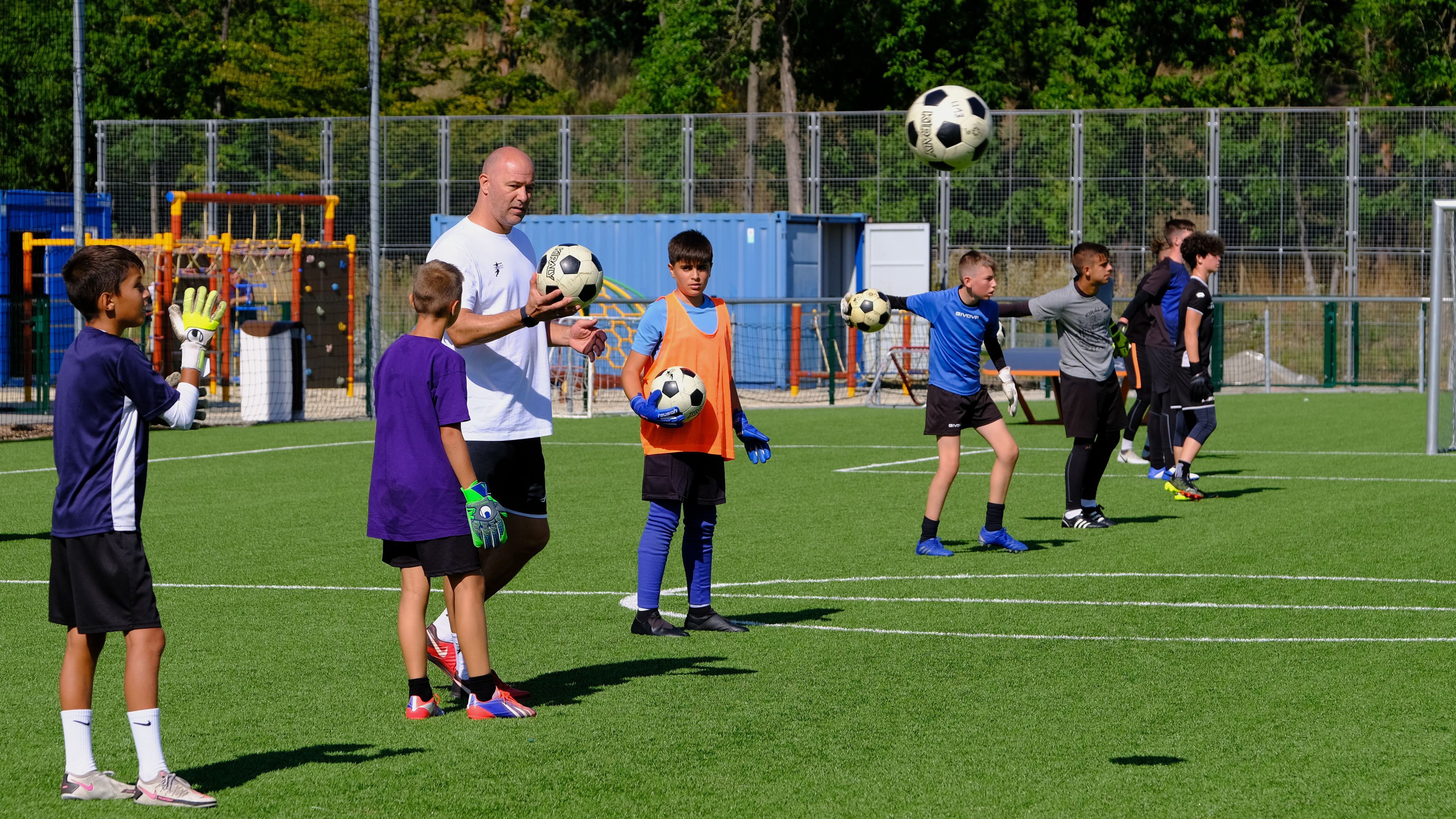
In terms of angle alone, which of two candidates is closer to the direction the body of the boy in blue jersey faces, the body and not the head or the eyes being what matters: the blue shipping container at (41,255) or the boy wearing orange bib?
the boy wearing orange bib

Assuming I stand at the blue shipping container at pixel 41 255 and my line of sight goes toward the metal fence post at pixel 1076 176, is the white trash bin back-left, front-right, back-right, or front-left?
front-right

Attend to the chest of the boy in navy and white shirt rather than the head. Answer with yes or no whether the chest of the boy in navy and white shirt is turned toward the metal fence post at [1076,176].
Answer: no

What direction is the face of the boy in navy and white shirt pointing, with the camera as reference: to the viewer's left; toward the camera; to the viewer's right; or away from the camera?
to the viewer's right

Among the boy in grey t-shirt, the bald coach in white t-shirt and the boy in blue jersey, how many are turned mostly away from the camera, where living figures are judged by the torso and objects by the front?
0

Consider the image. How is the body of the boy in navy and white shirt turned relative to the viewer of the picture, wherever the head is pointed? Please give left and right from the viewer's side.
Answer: facing to the right of the viewer

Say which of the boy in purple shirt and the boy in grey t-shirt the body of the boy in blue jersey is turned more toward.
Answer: the boy in purple shirt

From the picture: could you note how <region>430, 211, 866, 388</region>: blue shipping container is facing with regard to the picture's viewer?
facing the viewer and to the right of the viewer

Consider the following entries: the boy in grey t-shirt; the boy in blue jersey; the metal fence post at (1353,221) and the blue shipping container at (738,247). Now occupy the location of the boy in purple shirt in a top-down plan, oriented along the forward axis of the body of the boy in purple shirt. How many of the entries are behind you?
0

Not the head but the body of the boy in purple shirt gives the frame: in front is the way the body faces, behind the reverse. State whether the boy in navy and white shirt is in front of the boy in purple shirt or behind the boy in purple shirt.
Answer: behind

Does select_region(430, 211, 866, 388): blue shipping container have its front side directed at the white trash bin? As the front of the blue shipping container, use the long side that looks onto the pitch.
no

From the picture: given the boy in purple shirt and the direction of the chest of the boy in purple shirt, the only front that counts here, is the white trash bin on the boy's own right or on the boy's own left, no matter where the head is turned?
on the boy's own left

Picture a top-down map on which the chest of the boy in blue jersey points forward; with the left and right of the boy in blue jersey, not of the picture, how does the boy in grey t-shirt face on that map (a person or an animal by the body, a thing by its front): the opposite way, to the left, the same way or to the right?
the same way

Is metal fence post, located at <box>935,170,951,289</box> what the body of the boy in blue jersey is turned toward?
no

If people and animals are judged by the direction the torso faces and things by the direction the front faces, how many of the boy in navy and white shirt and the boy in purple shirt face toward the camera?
0

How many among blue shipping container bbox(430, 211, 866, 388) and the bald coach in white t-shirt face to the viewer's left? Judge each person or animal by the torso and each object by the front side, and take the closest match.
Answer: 0
